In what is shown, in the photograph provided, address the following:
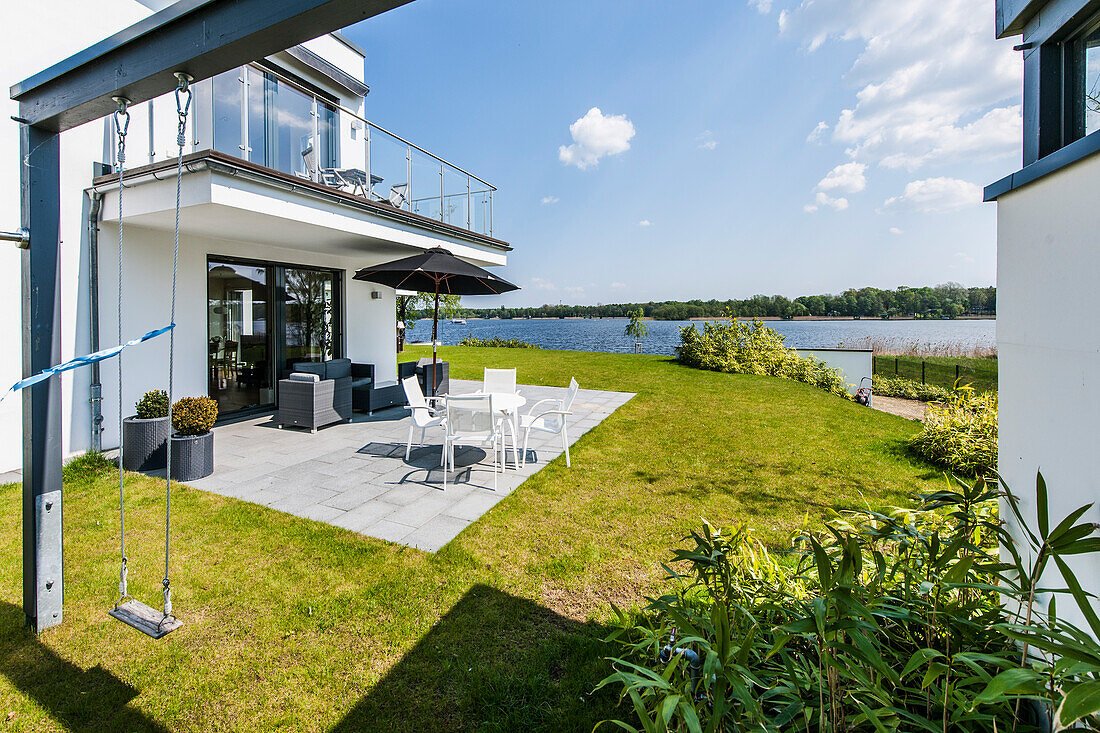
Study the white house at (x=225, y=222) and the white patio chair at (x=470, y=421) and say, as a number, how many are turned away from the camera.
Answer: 1

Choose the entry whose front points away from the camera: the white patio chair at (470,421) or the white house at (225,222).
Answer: the white patio chair

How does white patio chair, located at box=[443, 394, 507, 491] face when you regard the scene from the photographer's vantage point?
facing away from the viewer

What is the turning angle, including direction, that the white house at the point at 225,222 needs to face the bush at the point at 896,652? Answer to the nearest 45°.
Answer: approximately 45° to its right

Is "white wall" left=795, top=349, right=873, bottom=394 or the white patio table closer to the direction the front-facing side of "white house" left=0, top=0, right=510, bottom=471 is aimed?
the white patio table

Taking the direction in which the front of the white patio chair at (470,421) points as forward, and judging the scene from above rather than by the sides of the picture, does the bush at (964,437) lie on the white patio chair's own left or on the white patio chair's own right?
on the white patio chair's own right

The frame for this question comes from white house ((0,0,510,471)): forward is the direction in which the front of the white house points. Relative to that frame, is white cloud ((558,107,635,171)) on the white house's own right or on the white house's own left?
on the white house's own left

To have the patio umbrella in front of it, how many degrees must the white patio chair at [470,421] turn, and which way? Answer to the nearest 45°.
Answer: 0° — it already faces it

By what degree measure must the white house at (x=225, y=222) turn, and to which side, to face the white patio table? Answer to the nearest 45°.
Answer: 0° — it already faces it
